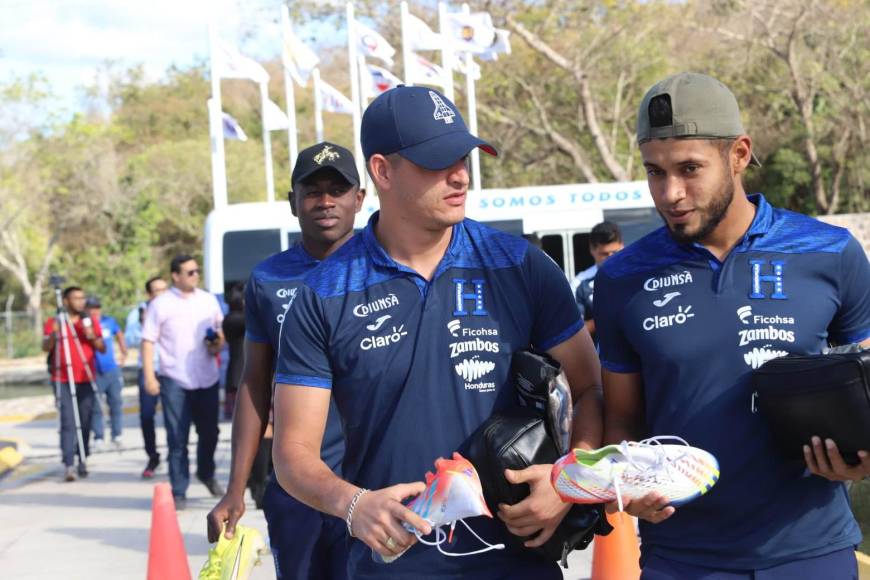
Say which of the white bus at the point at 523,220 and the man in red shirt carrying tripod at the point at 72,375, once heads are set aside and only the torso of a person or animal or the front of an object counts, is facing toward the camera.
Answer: the man in red shirt carrying tripod

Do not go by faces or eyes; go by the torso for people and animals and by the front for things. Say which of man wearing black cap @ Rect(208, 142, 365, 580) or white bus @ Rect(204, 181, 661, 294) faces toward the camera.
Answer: the man wearing black cap

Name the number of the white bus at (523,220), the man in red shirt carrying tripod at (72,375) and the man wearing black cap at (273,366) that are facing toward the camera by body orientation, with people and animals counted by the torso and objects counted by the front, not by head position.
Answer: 2

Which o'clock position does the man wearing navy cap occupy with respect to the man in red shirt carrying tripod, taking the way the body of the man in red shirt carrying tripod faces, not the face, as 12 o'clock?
The man wearing navy cap is roughly at 12 o'clock from the man in red shirt carrying tripod.

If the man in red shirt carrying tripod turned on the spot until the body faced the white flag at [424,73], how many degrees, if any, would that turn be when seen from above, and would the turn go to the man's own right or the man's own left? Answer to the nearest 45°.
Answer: approximately 135° to the man's own left

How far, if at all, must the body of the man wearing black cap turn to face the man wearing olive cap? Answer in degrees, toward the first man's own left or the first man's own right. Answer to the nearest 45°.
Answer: approximately 45° to the first man's own left

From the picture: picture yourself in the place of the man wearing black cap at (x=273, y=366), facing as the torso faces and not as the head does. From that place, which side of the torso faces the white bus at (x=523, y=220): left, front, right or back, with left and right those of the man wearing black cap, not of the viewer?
back

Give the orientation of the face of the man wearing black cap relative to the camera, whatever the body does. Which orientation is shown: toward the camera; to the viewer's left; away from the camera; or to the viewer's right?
toward the camera

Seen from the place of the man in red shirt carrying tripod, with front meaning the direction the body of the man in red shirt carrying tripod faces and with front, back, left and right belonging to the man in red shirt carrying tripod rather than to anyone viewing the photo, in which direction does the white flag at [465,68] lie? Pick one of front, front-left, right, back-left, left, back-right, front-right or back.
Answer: back-left

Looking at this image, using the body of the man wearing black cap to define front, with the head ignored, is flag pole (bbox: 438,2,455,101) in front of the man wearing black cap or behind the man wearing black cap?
behind

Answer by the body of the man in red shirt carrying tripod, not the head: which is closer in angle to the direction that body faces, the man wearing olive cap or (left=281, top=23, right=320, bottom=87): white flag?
the man wearing olive cap

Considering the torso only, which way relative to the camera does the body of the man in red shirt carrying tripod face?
toward the camera

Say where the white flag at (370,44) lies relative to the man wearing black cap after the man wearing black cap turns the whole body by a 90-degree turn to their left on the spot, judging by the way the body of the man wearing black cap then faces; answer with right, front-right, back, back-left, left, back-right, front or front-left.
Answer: left

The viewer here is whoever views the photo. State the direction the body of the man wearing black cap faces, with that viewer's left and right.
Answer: facing the viewer
